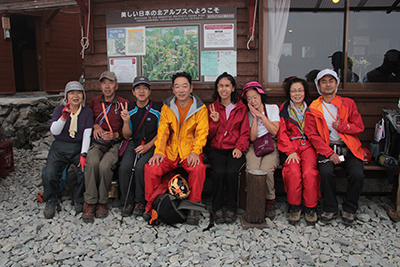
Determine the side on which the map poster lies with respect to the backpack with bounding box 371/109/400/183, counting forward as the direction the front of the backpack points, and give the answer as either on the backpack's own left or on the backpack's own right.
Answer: on the backpack's own right

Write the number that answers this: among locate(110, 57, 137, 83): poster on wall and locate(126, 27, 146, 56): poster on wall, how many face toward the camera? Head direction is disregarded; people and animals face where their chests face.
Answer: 2

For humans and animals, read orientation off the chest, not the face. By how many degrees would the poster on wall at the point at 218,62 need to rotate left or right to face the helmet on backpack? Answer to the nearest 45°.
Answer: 0° — it already faces it

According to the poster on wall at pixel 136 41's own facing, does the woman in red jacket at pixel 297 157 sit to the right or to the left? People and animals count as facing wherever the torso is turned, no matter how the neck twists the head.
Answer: on its left

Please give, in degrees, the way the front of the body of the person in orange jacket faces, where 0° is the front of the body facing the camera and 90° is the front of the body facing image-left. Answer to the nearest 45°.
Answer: approximately 0°

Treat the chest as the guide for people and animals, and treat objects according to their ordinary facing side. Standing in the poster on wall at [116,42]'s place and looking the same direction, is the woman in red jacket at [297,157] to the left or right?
on its left
